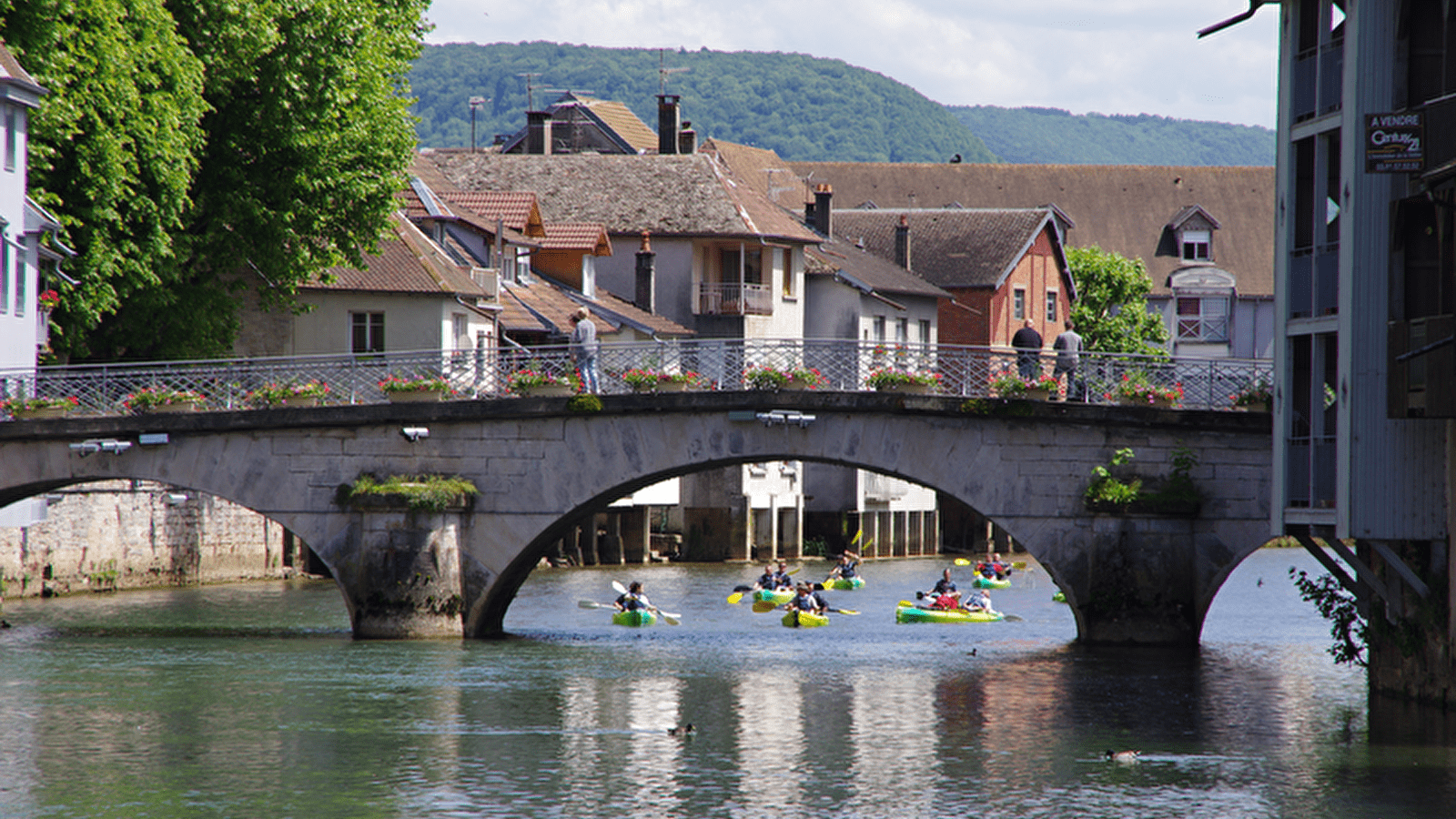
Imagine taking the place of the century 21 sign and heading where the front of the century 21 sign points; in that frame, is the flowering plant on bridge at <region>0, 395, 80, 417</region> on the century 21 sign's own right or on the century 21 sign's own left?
on the century 21 sign's own right

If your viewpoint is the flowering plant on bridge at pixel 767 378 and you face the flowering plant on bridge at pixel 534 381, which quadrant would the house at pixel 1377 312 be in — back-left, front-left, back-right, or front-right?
back-left

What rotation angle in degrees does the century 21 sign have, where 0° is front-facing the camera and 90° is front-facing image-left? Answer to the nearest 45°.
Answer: approximately 0°
